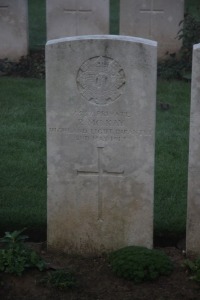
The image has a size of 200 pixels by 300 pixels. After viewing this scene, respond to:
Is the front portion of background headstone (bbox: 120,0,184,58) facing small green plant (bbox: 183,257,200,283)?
yes

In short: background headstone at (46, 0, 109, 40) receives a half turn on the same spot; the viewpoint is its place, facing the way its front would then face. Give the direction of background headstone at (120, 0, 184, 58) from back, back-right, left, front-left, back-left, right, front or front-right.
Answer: right

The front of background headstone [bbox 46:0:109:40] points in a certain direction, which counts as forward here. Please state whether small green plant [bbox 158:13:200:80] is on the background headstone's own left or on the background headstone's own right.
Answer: on the background headstone's own left

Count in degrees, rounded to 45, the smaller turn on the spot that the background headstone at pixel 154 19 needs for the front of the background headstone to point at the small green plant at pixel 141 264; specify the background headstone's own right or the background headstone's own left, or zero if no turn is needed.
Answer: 0° — it already faces it

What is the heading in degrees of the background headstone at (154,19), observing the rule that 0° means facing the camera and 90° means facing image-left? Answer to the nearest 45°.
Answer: approximately 0°

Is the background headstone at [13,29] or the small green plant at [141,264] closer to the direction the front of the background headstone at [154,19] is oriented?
the small green plant

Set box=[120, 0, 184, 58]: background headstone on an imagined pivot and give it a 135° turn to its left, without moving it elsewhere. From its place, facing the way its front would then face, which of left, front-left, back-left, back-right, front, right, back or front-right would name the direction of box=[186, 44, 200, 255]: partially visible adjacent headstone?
back-right

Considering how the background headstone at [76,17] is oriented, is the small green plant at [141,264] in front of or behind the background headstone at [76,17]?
in front

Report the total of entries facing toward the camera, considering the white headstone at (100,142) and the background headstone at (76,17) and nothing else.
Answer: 2

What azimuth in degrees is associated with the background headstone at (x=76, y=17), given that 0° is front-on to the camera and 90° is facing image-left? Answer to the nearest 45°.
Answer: approximately 0°
